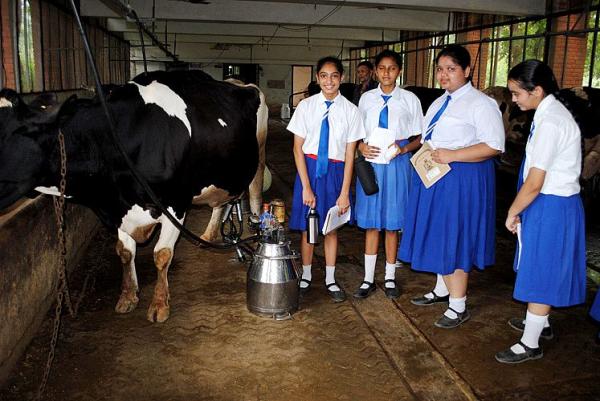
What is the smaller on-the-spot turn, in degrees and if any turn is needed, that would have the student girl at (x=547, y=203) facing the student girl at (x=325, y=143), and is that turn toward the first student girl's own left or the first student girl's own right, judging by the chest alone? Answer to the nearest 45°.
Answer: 0° — they already face them

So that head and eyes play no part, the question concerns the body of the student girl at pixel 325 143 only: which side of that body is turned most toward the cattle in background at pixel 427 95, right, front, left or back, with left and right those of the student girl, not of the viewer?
back

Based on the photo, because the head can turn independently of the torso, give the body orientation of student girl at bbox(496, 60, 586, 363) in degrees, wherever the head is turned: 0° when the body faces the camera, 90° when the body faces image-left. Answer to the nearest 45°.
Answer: approximately 90°

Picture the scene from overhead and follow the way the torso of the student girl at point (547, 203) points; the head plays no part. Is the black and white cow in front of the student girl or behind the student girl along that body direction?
in front

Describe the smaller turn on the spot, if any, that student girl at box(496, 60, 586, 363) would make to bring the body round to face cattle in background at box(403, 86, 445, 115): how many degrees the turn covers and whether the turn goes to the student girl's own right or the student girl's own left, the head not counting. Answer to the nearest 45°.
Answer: approximately 90° to the student girl's own right

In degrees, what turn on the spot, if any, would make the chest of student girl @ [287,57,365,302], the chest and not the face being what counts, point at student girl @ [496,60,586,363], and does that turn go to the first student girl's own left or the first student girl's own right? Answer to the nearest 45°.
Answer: approximately 45° to the first student girl's own left

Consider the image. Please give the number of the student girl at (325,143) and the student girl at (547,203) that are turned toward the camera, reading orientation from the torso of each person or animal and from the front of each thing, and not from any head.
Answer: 1

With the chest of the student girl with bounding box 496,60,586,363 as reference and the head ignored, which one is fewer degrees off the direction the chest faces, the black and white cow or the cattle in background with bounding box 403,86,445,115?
the black and white cow

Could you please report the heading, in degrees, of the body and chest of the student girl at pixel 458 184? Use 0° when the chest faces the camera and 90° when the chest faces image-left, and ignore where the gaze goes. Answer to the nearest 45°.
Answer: approximately 45°
